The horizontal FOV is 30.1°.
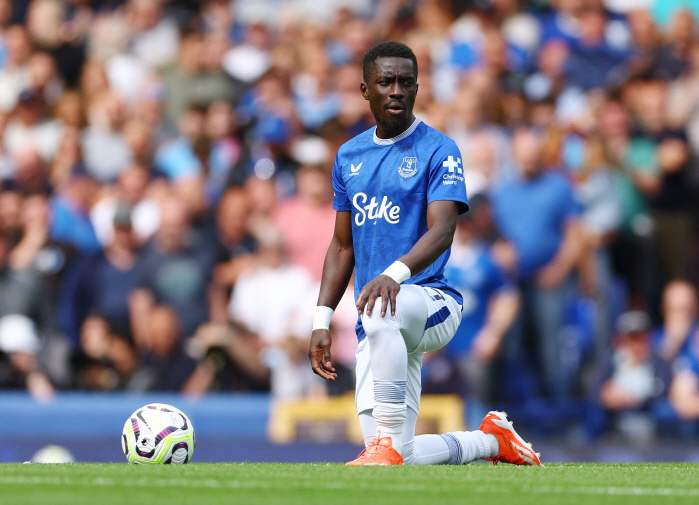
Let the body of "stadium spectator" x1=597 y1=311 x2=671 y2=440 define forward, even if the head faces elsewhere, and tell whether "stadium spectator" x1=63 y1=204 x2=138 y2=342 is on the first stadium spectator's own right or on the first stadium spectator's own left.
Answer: on the first stadium spectator's own right

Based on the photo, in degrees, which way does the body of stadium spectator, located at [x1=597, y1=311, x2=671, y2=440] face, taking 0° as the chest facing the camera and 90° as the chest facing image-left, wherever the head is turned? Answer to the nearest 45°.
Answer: approximately 0°

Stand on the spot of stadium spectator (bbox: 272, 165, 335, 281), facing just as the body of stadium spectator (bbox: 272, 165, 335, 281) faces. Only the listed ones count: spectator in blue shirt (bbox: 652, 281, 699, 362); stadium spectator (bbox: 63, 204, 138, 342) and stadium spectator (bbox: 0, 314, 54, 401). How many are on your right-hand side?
2

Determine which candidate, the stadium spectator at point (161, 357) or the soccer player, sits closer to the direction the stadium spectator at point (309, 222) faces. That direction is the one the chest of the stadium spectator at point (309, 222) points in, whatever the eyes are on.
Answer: the soccer player

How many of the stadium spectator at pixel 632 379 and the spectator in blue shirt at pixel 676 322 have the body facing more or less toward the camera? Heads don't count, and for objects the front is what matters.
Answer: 2

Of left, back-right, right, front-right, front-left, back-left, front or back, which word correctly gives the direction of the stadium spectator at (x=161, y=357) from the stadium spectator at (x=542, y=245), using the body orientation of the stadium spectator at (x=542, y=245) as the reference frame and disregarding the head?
right

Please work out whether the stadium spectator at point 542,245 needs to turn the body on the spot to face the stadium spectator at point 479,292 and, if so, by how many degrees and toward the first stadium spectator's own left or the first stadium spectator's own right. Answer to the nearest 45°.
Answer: approximately 45° to the first stadium spectator's own right

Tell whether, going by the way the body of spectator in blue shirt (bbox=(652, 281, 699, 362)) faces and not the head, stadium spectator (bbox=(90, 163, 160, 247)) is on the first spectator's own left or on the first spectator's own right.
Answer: on the first spectator's own right

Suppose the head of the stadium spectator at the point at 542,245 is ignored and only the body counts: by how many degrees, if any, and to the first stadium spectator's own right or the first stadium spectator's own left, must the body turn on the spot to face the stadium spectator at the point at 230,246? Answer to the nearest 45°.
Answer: approximately 90° to the first stadium spectator's own right

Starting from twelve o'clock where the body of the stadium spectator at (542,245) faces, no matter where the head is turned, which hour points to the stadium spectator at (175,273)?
the stadium spectator at (175,273) is roughly at 3 o'clock from the stadium spectator at (542,245).
